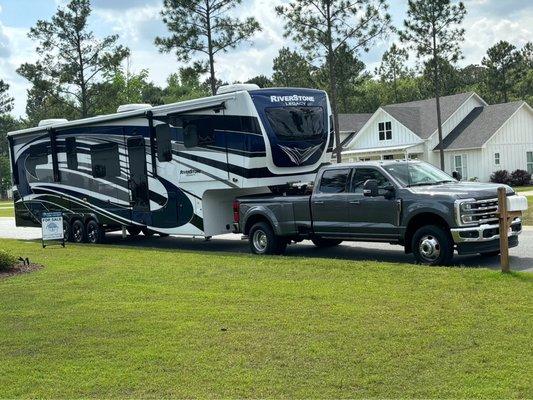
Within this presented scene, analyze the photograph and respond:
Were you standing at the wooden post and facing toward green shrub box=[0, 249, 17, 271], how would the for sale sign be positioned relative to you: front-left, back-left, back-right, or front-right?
front-right

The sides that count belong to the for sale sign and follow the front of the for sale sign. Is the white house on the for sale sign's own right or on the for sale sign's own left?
on the for sale sign's own left

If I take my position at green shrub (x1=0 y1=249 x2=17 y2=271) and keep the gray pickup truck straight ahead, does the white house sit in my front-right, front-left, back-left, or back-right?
front-left

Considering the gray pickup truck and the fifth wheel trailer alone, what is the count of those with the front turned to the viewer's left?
0

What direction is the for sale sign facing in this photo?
toward the camera

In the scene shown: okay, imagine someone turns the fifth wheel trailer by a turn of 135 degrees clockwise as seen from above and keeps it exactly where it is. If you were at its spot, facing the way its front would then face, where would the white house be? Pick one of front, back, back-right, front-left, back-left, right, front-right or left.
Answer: back-right

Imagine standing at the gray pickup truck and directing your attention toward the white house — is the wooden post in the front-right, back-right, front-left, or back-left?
back-right

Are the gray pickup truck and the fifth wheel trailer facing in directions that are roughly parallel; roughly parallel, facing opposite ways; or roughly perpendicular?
roughly parallel

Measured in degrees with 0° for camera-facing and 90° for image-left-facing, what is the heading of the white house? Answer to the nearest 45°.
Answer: approximately 45°

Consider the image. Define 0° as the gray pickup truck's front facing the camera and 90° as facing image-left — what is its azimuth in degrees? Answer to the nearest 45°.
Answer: approximately 315°

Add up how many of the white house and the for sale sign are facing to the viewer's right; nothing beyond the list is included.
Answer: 0

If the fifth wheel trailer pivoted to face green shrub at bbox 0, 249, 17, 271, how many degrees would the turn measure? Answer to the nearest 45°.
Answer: approximately 90° to its right

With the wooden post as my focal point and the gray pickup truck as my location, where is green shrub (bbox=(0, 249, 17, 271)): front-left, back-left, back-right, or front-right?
back-right

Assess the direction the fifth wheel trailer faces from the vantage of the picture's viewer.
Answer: facing the viewer and to the right of the viewer

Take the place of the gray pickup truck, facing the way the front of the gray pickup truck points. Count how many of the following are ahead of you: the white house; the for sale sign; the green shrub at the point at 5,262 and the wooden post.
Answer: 1

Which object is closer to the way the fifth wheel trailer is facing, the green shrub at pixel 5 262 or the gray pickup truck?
the gray pickup truck

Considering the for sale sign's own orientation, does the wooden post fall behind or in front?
in front
